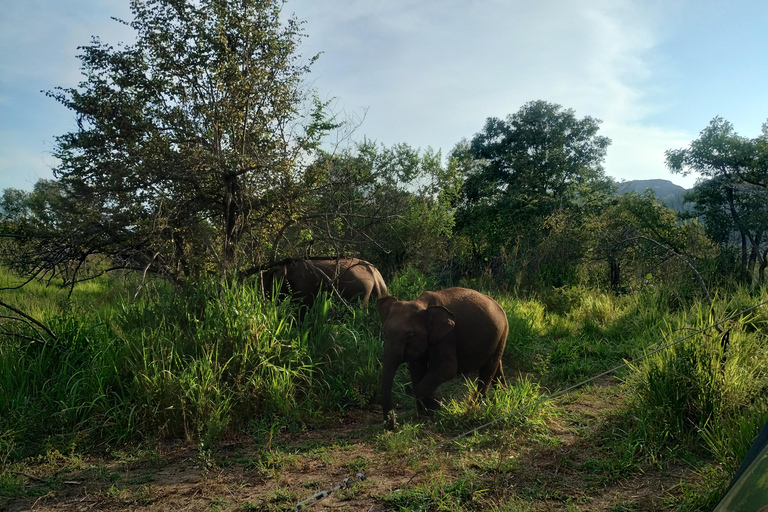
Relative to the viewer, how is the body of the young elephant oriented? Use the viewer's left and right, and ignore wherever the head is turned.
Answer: facing the viewer and to the left of the viewer

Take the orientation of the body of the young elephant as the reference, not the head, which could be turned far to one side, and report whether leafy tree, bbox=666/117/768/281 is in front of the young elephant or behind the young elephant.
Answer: behind

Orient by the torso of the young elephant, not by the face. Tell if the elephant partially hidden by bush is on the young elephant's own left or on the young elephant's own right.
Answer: on the young elephant's own right

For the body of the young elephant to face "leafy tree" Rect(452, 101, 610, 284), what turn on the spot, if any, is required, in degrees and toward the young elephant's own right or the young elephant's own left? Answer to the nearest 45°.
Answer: approximately 135° to the young elephant's own right

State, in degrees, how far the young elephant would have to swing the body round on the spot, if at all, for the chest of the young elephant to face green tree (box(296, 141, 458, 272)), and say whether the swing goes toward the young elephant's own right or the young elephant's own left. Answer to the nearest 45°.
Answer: approximately 135° to the young elephant's own right

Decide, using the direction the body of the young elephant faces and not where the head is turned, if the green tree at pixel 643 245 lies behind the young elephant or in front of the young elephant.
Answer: behind
